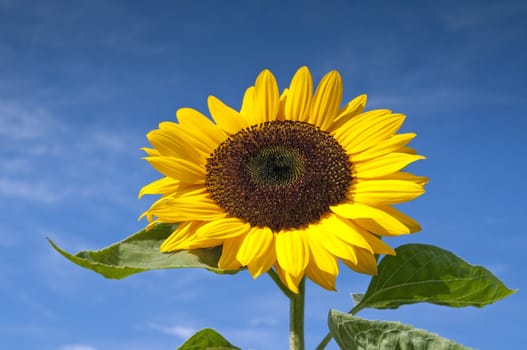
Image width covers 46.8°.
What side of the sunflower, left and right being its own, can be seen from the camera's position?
front
